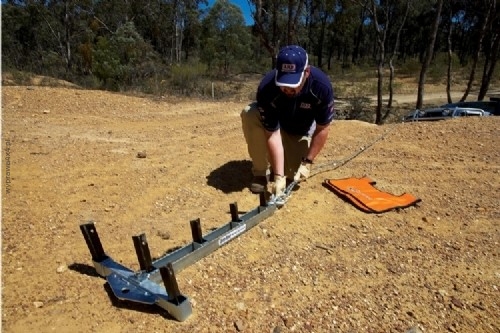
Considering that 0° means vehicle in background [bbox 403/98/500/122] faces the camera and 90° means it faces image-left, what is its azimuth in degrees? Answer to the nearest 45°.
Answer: approximately 45°

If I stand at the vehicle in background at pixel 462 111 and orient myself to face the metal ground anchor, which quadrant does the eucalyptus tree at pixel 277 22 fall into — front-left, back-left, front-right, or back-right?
back-right

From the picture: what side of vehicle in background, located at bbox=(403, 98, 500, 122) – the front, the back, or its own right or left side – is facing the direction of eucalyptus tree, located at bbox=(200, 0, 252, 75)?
right

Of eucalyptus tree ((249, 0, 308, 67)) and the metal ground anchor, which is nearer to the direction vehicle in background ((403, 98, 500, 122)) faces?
the metal ground anchor

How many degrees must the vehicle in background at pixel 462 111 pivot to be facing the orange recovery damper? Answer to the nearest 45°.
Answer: approximately 45° to its left

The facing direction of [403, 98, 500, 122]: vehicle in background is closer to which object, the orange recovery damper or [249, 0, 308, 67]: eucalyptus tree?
the orange recovery damper

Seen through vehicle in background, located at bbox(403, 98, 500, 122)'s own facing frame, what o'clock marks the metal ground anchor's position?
The metal ground anchor is roughly at 11 o'clock from the vehicle in background.

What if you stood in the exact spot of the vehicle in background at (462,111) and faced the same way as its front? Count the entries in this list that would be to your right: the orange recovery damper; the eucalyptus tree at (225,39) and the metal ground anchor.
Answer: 1

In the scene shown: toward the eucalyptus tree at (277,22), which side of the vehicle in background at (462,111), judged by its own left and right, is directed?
right

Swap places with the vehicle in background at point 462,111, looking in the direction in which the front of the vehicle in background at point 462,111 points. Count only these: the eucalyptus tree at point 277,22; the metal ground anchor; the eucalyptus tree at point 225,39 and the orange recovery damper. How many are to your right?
2

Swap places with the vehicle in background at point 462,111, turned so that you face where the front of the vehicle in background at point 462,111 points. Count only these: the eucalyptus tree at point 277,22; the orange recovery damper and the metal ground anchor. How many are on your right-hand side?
1
